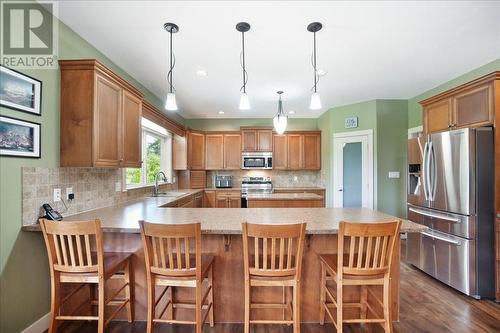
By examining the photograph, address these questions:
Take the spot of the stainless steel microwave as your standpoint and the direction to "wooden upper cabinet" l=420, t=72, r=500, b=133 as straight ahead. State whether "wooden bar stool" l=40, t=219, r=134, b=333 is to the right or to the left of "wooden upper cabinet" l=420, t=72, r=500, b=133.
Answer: right

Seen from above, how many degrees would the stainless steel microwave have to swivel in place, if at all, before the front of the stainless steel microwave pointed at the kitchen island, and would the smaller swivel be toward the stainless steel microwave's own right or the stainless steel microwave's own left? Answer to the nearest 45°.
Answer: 0° — it already faces it

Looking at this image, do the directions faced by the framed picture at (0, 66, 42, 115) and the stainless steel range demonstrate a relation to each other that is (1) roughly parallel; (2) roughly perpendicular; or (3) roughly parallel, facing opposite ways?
roughly perpendicular

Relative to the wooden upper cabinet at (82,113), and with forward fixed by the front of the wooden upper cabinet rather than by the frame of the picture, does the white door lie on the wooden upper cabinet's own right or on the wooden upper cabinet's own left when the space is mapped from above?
on the wooden upper cabinet's own left

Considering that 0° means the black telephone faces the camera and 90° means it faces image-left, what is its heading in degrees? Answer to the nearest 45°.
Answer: approximately 315°

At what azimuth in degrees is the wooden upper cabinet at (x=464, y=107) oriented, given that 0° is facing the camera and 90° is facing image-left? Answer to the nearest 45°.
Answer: approximately 45°

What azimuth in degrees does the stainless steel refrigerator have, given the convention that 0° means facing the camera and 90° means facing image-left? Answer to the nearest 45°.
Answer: approximately 45°

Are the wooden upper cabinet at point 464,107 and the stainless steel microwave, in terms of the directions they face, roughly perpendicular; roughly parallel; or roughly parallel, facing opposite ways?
roughly perpendicular

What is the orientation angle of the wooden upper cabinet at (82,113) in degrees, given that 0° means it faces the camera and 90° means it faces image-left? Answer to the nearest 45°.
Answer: approximately 315°

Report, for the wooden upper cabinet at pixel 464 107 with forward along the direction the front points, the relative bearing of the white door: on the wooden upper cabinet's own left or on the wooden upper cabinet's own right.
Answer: on the wooden upper cabinet's own right
